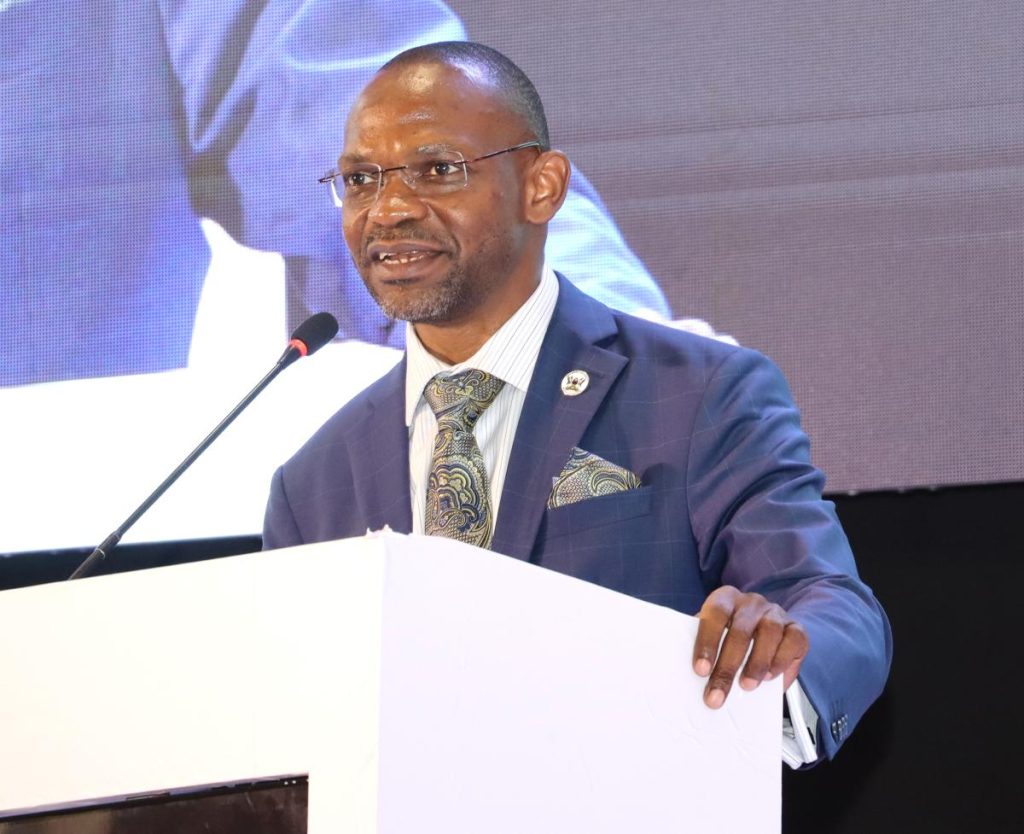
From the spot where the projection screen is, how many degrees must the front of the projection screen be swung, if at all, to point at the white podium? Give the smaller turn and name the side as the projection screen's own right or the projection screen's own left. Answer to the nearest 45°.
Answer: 0° — it already faces it

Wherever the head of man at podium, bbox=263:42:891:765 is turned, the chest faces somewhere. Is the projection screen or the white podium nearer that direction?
the white podium

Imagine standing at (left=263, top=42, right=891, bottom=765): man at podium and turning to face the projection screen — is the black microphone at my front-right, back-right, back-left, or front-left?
back-left

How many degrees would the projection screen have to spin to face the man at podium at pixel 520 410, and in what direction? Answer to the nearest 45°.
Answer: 0° — it already faces them

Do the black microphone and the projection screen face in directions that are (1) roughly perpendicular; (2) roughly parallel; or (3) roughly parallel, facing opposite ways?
roughly perpendicular

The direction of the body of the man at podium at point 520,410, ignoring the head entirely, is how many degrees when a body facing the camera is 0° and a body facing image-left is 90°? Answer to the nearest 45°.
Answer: approximately 45°

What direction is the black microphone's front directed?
to the viewer's right

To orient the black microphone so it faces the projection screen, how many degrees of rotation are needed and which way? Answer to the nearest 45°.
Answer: approximately 45° to its left
